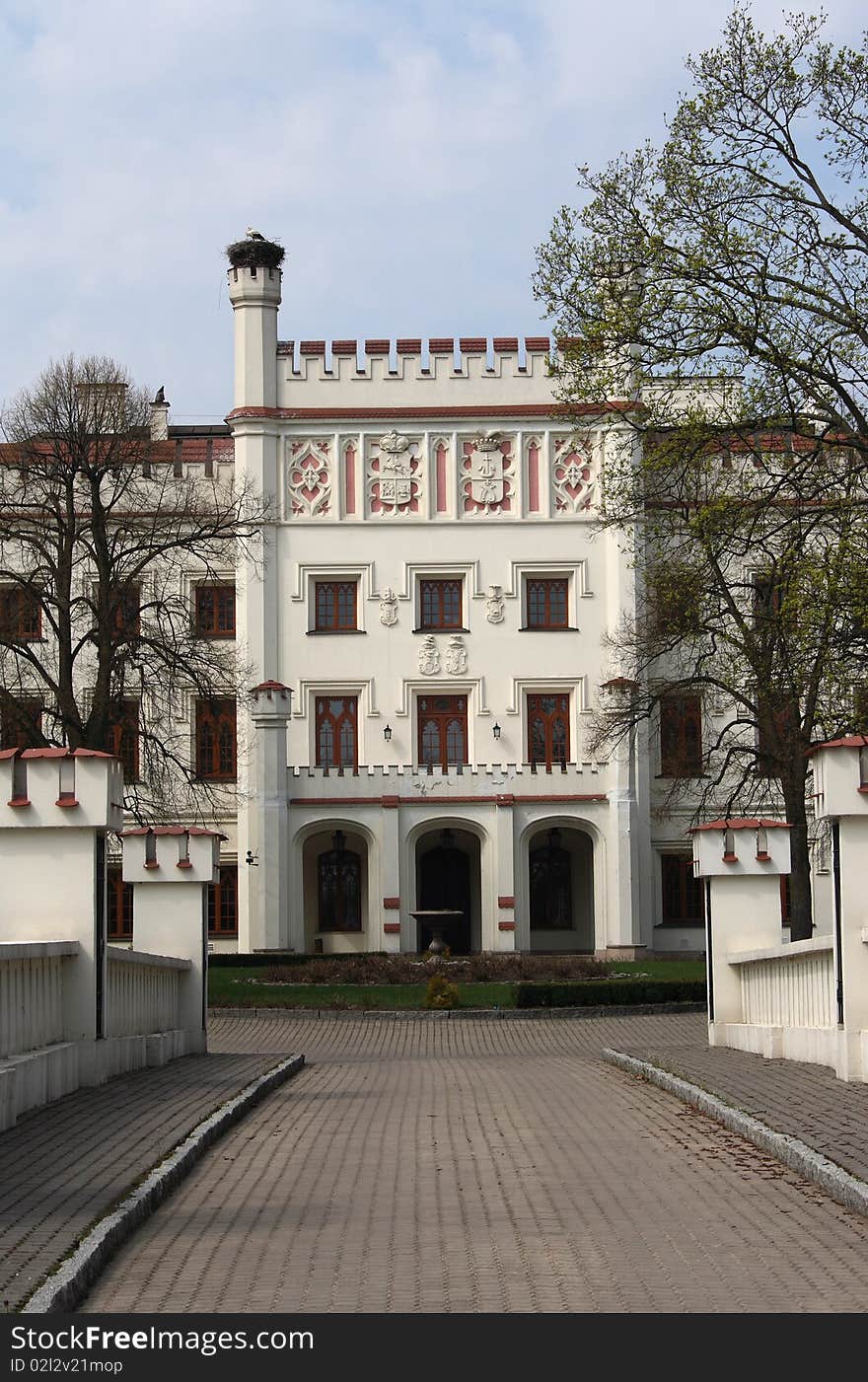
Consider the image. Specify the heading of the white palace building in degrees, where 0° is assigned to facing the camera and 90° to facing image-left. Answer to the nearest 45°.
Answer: approximately 0°

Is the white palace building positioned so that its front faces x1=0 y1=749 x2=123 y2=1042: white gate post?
yes

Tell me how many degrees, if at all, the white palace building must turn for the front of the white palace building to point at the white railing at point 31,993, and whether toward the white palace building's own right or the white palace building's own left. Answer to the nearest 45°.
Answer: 0° — it already faces it

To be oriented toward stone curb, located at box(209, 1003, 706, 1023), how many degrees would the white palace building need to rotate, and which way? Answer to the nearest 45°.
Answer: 0° — it already faces it

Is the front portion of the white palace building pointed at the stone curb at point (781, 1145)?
yes

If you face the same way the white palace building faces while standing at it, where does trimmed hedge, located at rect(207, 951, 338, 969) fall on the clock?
The trimmed hedge is roughly at 1 o'clock from the white palace building.
